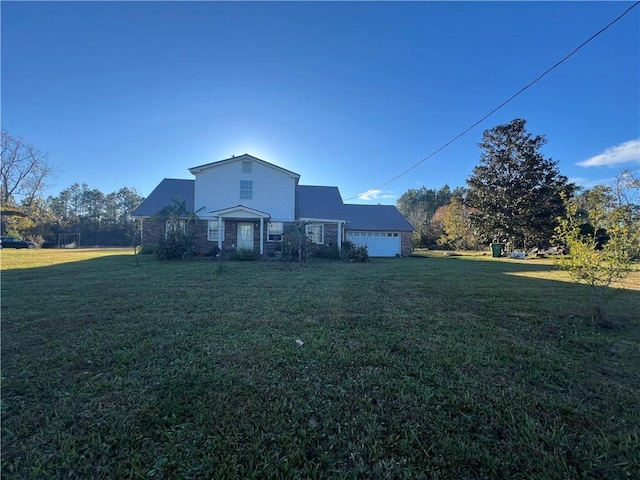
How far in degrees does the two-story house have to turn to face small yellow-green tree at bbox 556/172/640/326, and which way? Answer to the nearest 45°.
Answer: approximately 45° to its left

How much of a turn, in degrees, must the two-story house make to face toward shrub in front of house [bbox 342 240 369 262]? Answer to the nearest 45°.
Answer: approximately 45° to its left

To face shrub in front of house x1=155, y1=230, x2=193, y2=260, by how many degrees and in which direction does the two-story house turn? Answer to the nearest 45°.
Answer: approximately 45° to its right

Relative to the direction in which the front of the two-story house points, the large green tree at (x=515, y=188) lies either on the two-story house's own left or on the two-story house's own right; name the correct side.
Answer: on the two-story house's own left

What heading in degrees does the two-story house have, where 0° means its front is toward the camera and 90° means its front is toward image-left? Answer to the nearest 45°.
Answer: approximately 0°
